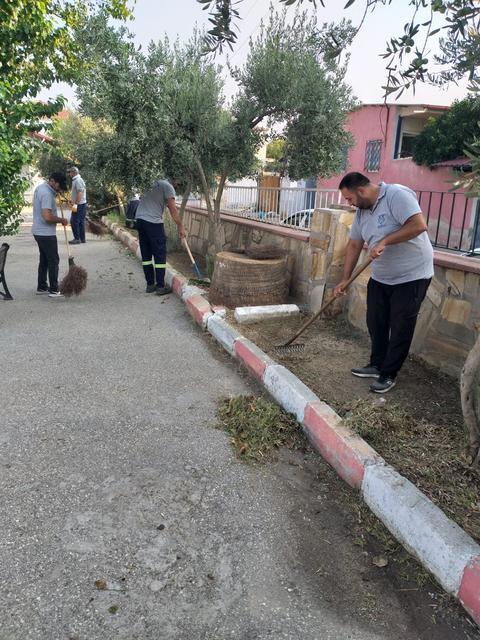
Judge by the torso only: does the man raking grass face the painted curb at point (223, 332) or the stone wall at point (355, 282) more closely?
the painted curb

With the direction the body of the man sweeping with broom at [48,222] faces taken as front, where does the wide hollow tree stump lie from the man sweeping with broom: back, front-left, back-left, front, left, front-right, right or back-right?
front-right

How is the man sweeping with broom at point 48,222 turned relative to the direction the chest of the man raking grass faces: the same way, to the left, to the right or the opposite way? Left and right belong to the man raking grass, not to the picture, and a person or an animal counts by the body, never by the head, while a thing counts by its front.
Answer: the opposite way

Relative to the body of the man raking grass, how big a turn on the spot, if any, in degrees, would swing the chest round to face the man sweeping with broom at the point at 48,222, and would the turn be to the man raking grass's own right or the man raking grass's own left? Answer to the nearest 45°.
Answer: approximately 90° to the man raking grass's own right

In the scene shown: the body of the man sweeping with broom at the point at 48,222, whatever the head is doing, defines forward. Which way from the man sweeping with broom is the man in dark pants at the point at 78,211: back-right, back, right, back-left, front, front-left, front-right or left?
left

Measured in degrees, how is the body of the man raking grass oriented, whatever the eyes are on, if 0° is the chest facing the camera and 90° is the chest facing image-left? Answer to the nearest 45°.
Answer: approximately 45°

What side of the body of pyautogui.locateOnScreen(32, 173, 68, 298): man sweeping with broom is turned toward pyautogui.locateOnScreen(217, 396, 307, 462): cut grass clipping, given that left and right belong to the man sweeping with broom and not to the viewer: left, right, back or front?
right

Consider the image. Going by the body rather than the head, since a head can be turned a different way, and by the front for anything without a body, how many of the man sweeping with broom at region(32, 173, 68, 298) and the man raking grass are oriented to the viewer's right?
1

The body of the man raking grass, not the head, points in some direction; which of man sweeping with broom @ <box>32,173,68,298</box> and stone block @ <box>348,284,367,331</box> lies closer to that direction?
the man sweeping with broom

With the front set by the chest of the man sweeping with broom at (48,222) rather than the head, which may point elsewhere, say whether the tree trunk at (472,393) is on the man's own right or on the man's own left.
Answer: on the man's own right

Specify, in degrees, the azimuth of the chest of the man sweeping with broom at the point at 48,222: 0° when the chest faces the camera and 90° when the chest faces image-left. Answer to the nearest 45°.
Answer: approximately 270°

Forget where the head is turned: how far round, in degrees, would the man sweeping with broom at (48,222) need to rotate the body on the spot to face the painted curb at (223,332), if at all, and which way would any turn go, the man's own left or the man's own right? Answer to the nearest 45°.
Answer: approximately 45° to the man's own right
